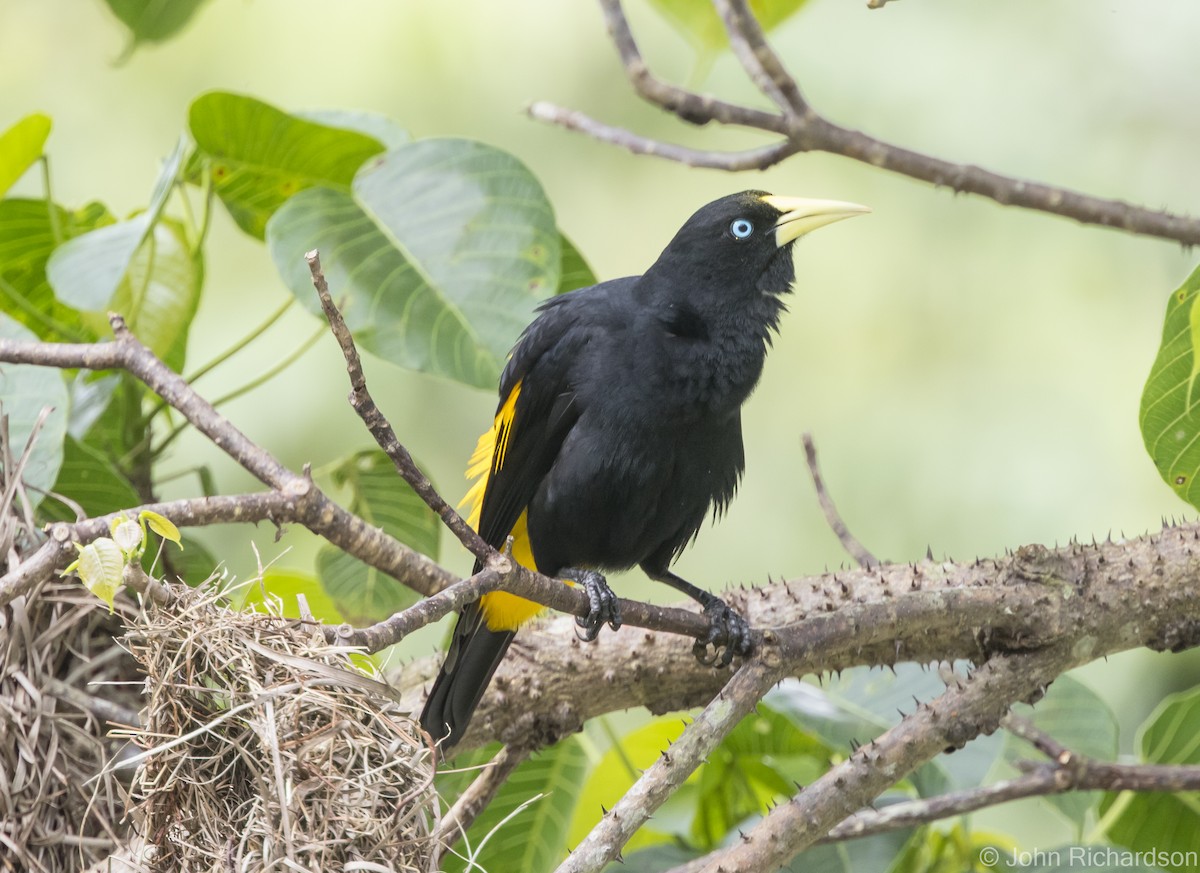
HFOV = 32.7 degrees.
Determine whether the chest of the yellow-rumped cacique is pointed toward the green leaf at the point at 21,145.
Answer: no

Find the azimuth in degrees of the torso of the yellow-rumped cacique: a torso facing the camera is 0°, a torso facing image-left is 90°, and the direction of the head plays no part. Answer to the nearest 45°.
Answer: approximately 315°

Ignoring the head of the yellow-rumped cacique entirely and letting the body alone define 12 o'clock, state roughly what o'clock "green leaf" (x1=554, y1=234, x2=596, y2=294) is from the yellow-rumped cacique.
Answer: The green leaf is roughly at 7 o'clock from the yellow-rumped cacique.

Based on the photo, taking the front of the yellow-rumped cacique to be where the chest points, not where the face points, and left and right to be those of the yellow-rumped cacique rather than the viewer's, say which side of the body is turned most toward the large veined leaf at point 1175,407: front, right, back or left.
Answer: front

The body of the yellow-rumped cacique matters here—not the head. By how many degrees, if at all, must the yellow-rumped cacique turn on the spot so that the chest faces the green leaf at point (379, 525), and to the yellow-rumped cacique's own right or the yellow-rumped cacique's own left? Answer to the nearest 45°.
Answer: approximately 180°

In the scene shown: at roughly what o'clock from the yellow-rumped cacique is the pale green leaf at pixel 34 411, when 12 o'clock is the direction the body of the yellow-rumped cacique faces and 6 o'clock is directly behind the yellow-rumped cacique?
The pale green leaf is roughly at 4 o'clock from the yellow-rumped cacique.

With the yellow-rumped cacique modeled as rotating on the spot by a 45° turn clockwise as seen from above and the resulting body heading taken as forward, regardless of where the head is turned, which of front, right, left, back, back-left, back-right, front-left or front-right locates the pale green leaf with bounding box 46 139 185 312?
right

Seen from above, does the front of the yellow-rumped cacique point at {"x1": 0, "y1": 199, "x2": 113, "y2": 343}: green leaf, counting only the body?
no

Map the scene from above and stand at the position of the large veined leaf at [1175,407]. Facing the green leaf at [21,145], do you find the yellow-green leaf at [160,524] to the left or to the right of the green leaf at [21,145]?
left

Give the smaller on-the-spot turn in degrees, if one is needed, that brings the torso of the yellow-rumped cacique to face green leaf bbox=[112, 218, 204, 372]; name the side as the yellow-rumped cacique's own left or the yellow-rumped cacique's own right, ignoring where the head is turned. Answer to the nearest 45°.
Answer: approximately 135° to the yellow-rumped cacique's own right

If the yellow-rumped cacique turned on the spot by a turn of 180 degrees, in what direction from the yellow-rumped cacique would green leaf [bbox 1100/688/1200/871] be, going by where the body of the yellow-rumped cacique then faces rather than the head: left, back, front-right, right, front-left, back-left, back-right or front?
back-right
